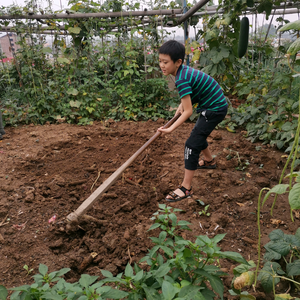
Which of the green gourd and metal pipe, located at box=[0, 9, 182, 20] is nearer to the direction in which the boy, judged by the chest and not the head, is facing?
the metal pipe

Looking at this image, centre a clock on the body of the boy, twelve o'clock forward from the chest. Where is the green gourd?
The green gourd is roughly at 4 o'clock from the boy.

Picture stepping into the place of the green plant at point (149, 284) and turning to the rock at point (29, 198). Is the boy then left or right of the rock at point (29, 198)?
right

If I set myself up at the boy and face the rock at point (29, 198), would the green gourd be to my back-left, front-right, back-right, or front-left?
back-right

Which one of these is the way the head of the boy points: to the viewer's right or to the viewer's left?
to the viewer's left

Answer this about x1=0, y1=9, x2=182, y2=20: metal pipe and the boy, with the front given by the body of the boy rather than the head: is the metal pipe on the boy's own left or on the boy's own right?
on the boy's own right

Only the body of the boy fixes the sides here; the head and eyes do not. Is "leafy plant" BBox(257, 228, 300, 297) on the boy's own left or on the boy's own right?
on the boy's own left

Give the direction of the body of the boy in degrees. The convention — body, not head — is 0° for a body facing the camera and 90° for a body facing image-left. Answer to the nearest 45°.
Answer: approximately 90°
